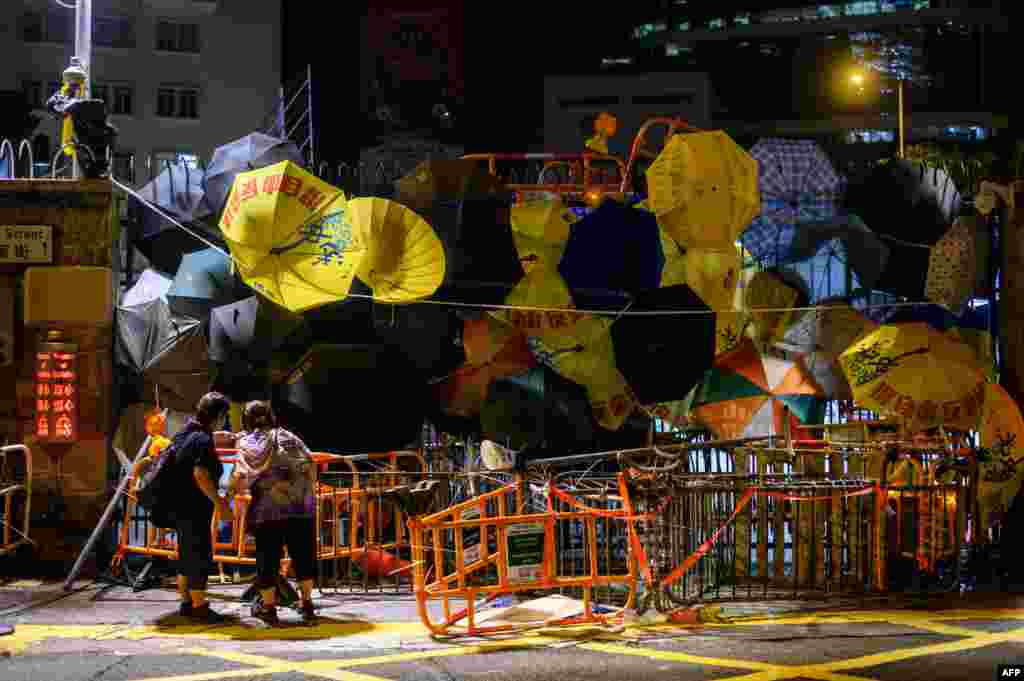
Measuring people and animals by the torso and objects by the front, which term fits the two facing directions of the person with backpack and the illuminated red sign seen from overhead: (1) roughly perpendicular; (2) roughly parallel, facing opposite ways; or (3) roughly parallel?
roughly perpendicular

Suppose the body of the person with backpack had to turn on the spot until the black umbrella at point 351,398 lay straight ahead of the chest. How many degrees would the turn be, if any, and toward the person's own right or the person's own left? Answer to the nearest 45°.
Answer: approximately 45° to the person's own left

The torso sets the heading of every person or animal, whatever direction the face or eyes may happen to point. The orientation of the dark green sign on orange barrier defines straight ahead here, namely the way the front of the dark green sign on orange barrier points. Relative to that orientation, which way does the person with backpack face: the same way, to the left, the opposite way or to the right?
to the left

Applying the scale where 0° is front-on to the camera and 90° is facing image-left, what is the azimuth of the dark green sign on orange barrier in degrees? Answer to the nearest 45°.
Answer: approximately 0°

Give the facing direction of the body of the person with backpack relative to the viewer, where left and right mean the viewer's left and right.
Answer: facing to the right of the viewer

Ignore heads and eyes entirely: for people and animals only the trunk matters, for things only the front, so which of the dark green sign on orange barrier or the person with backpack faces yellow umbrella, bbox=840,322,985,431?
the person with backpack

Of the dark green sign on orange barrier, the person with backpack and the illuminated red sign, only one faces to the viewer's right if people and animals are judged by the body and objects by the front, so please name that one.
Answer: the person with backpack

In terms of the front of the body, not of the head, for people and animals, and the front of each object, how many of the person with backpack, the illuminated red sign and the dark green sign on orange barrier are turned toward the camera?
2

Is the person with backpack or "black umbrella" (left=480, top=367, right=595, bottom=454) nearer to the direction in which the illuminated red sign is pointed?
the person with backpack

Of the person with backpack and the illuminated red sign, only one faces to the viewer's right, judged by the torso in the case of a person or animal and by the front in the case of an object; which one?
the person with backpack

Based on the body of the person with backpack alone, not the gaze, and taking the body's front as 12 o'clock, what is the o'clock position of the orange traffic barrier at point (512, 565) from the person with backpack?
The orange traffic barrier is roughly at 1 o'clock from the person with backpack.

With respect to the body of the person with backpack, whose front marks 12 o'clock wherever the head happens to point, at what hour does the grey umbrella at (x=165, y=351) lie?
The grey umbrella is roughly at 9 o'clock from the person with backpack.
